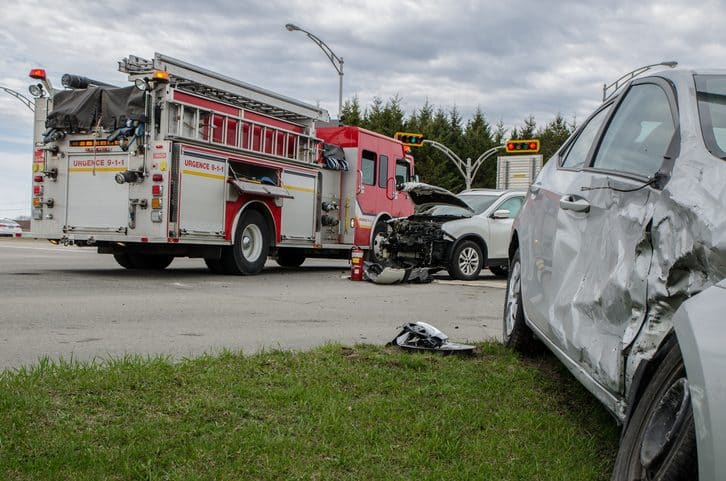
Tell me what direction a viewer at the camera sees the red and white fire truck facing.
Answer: facing away from the viewer and to the right of the viewer

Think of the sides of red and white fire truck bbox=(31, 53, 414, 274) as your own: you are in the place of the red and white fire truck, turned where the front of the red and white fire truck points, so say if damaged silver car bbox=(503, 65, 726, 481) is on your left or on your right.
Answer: on your right

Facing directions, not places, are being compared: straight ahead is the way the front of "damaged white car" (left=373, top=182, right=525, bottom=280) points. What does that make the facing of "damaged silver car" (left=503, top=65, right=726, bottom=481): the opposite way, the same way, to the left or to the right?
to the left

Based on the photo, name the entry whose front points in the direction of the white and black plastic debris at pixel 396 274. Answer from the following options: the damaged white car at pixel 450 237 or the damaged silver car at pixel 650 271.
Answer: the damaged white car

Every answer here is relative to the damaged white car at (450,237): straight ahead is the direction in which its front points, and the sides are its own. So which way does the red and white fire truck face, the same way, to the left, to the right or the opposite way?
the opposite way

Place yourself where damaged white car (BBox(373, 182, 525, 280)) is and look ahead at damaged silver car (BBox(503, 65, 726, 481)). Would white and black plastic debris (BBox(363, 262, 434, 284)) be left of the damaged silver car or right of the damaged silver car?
right

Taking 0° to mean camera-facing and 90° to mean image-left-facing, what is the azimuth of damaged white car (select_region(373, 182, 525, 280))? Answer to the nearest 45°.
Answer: approximately 45°
